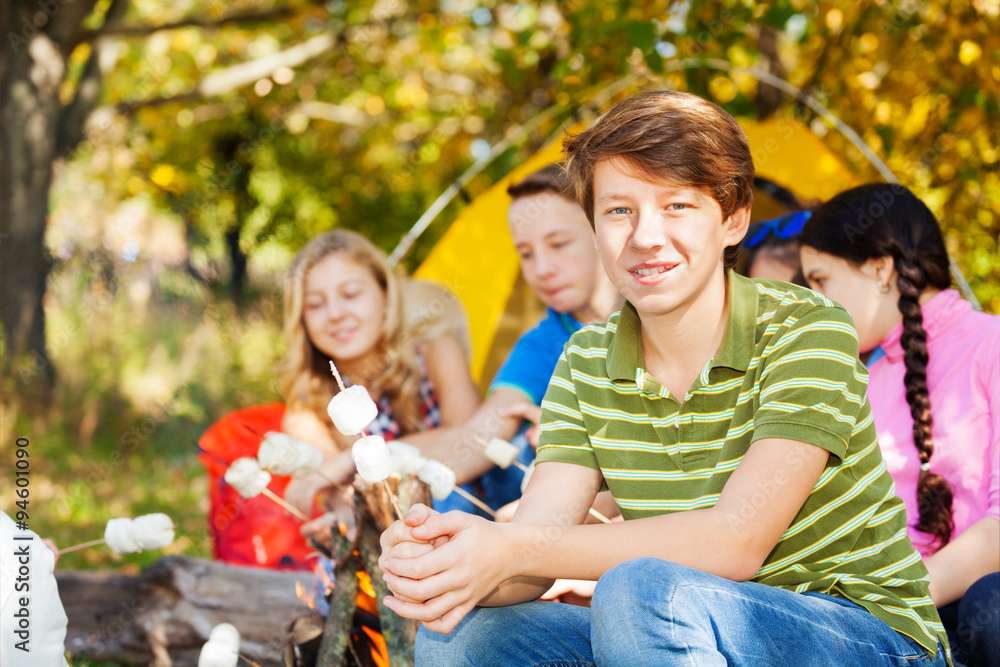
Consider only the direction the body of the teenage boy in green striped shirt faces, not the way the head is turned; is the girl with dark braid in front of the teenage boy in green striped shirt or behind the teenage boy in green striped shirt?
behind

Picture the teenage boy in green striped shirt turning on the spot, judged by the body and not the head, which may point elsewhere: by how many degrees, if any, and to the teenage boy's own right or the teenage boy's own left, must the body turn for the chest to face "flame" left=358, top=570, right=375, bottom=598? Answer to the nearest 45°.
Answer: approximately 90° to the teenage boy's own right

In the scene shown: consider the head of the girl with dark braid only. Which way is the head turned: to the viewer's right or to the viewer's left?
to the viewer's left

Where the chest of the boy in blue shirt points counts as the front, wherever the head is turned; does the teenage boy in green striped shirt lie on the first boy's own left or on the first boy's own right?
on the first boy's own left

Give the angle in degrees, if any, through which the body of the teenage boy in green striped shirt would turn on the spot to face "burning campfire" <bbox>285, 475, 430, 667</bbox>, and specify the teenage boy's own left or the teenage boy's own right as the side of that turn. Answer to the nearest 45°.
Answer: approximately 90° to the teenage boy's own right

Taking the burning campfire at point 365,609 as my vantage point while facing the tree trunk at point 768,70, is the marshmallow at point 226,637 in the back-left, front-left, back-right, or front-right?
back-left

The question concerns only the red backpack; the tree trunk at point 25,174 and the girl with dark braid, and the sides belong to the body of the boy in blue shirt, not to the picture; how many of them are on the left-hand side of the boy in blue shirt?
1

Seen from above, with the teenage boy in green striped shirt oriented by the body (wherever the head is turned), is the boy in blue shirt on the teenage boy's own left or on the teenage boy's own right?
on the teenage boy's own right

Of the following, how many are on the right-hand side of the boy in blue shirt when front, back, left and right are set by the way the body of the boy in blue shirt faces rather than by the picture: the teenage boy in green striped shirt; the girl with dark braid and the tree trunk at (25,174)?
1
